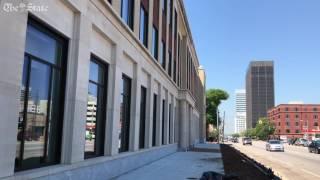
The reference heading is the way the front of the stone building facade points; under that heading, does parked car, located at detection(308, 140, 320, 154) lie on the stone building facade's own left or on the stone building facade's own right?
on the stone building facade's own left

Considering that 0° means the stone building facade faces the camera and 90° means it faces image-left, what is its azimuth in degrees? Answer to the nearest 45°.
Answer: approximately 315°
